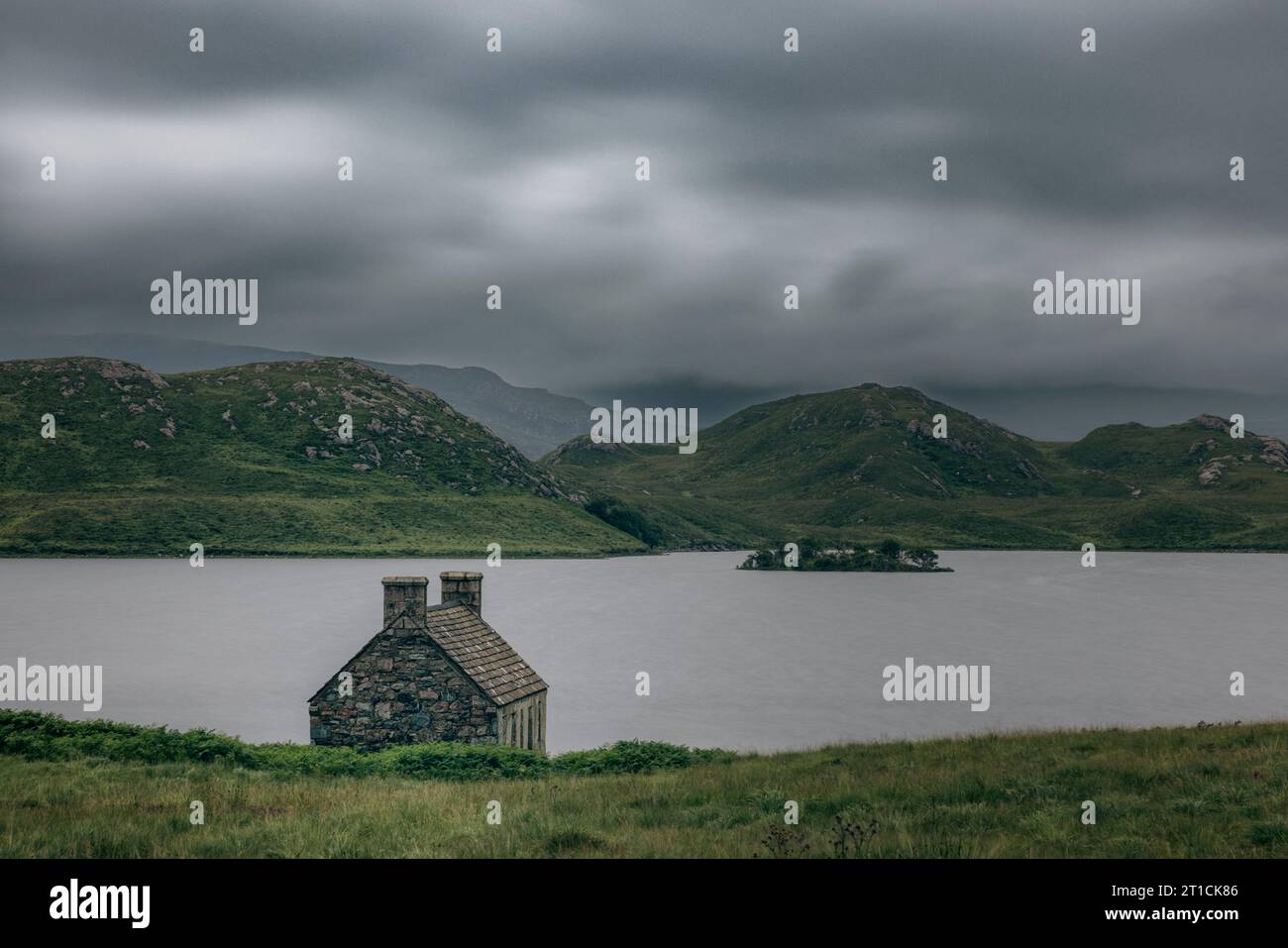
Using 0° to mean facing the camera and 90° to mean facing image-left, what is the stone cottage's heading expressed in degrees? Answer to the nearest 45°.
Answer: approximately 270°
